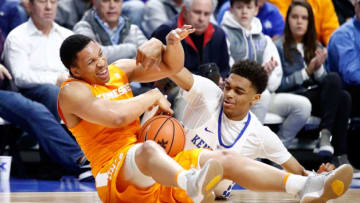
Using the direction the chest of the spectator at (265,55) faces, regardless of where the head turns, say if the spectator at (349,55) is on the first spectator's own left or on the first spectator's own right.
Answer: on the first spectator's own left

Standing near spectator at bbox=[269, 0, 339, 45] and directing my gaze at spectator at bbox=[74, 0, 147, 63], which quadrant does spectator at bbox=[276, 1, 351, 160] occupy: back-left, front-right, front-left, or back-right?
front-left

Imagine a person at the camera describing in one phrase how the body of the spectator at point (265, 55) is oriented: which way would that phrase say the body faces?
toward the camera

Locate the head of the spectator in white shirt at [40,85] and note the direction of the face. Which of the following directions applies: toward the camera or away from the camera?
toward the camera

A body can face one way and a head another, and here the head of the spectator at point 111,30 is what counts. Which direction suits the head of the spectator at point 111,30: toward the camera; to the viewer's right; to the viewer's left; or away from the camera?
toward the camera

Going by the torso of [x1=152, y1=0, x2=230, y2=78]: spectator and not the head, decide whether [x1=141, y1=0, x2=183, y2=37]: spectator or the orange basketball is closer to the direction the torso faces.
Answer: the orange basketball

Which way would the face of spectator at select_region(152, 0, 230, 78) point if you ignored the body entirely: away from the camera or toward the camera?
toward the camera

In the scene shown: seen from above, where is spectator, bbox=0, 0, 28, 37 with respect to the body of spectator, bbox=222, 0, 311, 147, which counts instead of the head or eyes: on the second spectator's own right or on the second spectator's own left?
on the second spectator's own right

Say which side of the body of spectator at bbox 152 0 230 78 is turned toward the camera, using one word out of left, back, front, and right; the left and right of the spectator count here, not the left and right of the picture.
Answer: front

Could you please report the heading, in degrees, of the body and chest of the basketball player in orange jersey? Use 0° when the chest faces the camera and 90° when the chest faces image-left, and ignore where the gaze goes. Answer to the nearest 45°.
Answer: approximately 315°

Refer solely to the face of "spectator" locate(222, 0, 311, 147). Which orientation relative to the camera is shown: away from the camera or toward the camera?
toward the camera

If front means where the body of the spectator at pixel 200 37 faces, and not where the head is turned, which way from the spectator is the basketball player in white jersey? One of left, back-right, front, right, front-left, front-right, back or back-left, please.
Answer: front

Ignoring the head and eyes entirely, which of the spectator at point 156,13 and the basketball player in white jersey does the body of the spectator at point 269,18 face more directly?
the basketball player in white jersey

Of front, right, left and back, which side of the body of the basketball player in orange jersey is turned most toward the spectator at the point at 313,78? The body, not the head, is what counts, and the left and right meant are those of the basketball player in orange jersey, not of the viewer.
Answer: left

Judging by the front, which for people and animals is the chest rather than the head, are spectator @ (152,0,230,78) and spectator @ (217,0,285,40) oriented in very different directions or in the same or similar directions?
same or similar directions

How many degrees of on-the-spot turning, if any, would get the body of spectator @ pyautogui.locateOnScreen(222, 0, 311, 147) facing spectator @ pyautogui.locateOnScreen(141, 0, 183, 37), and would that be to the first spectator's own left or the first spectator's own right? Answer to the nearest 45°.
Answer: approximately 90° to the first spectator's own right
